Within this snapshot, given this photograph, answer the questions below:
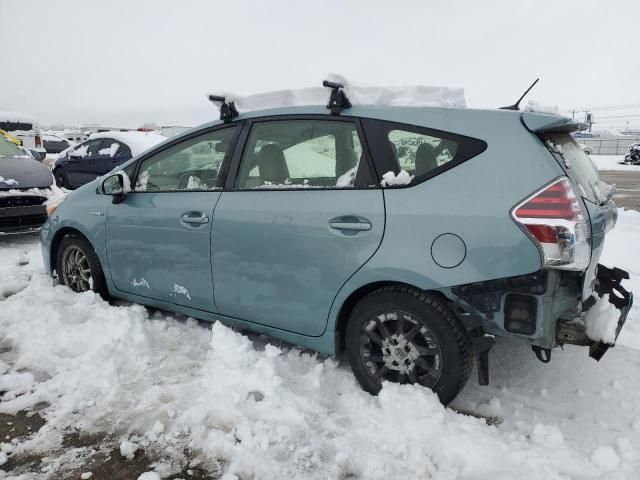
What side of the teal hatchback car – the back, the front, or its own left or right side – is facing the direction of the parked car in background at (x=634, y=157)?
right

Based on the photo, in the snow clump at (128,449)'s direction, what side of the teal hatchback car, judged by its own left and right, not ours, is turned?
left

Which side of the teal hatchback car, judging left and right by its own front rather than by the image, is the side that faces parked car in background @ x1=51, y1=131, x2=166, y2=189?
front

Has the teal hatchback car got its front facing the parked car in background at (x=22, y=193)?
yes

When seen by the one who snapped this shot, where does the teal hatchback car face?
facing away from the viewer and to the left of the viewer

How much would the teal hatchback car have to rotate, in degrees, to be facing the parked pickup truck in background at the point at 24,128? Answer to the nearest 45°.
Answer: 0° — it already faces it

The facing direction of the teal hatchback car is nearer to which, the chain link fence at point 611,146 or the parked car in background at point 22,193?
the parked car in background
